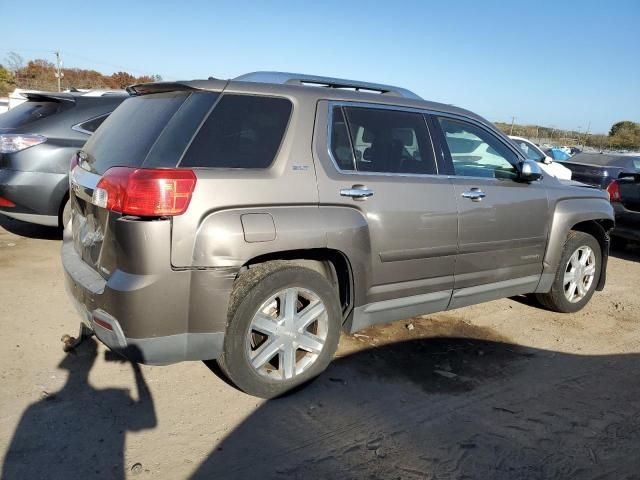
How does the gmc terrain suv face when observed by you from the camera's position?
facing away from the viewer and to the right of the viewer

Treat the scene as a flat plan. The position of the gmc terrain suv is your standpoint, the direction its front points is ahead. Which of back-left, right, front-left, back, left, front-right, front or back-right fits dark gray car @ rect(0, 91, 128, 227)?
left

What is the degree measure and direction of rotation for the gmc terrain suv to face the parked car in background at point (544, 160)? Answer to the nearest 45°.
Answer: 0° — it already faces it

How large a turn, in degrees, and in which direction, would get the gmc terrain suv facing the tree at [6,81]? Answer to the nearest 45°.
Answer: approximately 90° to its left

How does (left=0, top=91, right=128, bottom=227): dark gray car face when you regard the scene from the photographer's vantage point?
facing away from the viewer and to the right of the viewer

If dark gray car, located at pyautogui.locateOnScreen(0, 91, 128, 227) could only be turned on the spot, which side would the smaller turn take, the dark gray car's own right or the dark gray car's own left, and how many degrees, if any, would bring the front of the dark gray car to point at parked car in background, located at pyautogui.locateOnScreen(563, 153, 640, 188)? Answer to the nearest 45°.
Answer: approximately 45° to the dark gray car's own right

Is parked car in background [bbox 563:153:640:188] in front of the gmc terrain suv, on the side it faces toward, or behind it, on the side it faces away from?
in front

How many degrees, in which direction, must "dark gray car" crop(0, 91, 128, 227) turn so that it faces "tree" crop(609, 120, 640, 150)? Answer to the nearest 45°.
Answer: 0° — it already faces it

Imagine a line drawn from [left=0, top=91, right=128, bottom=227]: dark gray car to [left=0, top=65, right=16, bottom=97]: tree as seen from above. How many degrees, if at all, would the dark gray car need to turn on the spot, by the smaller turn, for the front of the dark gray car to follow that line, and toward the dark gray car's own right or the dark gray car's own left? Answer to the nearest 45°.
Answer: approximately 45° to the dark gray car's own left
